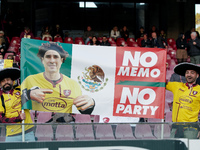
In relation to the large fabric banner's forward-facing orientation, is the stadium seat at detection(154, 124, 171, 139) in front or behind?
in front

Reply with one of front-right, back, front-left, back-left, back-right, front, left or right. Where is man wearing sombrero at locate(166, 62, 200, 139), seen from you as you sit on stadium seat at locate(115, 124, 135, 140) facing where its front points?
back-left

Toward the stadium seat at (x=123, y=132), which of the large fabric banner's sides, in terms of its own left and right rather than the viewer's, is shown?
front

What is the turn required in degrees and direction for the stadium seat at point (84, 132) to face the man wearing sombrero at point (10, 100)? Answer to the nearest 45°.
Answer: approximately 135° to its right

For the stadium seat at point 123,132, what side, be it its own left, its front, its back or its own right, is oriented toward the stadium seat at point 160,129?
left

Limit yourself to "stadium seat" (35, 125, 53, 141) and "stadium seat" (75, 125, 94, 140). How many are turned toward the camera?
2

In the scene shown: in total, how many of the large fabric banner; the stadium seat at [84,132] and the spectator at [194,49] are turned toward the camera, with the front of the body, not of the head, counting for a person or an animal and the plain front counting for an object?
3

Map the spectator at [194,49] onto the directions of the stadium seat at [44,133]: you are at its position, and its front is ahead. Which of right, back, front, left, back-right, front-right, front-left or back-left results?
back-left

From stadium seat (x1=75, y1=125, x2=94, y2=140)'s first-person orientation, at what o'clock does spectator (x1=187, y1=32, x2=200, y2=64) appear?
The spectator is roughly at 7 o'clock from the stadium seat.

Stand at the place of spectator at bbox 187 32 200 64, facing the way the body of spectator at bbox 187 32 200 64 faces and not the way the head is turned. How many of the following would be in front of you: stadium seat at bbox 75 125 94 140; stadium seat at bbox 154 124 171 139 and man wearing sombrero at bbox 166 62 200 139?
3
